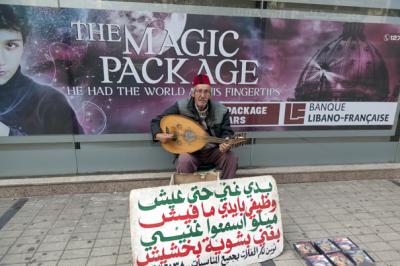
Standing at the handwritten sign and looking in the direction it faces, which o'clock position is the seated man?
The seated man is roughly at 6 o'clock from the handwritten sign.

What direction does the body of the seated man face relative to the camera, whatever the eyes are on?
toward the camera

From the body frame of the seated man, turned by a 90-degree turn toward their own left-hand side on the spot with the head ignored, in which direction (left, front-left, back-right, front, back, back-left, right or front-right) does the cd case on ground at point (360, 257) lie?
front-right

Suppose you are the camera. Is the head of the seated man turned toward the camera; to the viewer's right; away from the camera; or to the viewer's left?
toward the camera

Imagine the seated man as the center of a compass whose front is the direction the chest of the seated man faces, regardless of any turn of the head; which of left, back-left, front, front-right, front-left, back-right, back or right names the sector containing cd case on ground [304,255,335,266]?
front-left

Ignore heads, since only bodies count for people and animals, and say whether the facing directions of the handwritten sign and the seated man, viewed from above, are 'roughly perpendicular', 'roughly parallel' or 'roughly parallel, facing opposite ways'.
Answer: roughly parallel

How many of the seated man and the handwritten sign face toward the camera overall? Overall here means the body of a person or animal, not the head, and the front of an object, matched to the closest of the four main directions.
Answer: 2

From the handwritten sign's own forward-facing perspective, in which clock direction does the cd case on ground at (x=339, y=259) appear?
The cd case on ground is roughly at 9 o'clock from the handwritten sign.

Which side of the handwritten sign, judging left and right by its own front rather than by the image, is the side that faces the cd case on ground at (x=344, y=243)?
left

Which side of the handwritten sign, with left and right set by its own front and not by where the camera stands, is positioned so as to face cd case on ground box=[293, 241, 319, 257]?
left

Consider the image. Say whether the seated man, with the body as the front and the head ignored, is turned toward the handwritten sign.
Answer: yes
